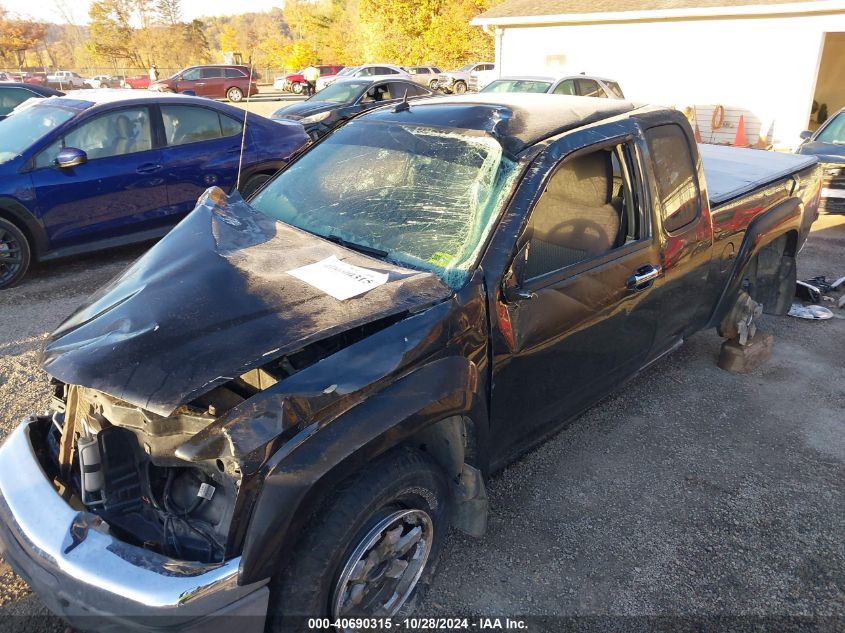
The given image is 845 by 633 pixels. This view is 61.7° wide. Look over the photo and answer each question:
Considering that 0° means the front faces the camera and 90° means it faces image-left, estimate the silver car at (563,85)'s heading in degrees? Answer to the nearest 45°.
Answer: approximately 45°

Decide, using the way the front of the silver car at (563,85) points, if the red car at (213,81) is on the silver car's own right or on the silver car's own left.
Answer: on the silver car's own right

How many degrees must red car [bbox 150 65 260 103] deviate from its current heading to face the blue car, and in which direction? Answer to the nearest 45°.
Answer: approximately 90° to its left

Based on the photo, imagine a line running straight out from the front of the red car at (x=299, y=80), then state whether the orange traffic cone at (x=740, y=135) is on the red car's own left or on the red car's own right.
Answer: on the red car's own left

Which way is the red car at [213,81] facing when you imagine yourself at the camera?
facing to the left of the viewer

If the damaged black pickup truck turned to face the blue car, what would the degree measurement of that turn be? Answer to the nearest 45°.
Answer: approximately 90° to its right

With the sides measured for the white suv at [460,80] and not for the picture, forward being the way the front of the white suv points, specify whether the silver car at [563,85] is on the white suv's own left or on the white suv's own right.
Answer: on the white suv's own left

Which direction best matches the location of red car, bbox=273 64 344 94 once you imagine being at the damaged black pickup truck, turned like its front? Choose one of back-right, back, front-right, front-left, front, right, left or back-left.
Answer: back-right
